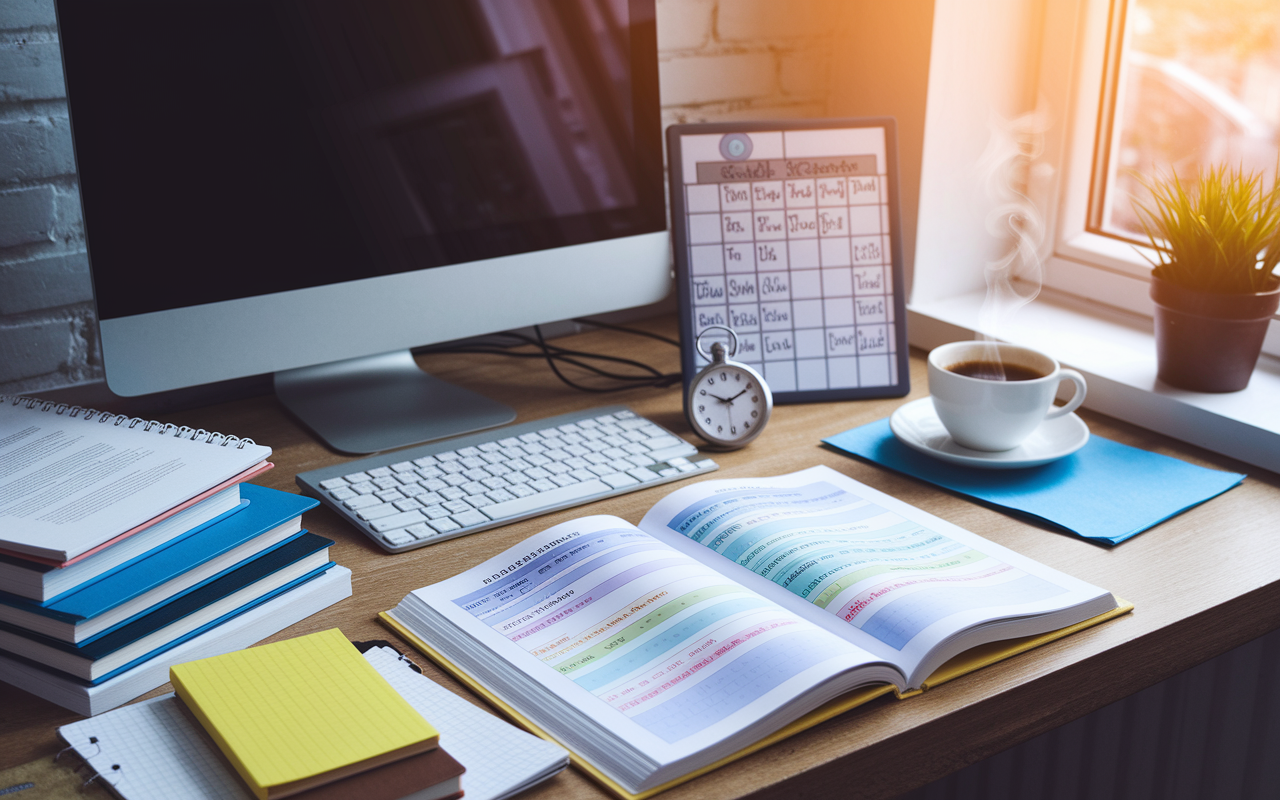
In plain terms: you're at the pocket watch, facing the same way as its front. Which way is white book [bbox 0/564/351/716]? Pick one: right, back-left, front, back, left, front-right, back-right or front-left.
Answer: front-right

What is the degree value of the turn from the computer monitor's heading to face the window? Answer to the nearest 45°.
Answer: approximately 45° to its left

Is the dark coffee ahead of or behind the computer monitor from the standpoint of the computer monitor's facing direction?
ahead

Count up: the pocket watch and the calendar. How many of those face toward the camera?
2

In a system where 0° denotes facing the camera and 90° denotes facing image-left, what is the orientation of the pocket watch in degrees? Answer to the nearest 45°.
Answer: approximately 0°

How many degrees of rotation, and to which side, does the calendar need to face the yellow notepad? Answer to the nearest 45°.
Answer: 0° — it already faces it

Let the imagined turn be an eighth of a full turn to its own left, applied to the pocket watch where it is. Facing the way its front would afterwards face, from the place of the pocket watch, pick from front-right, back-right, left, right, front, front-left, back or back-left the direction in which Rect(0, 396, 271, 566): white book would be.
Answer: right
